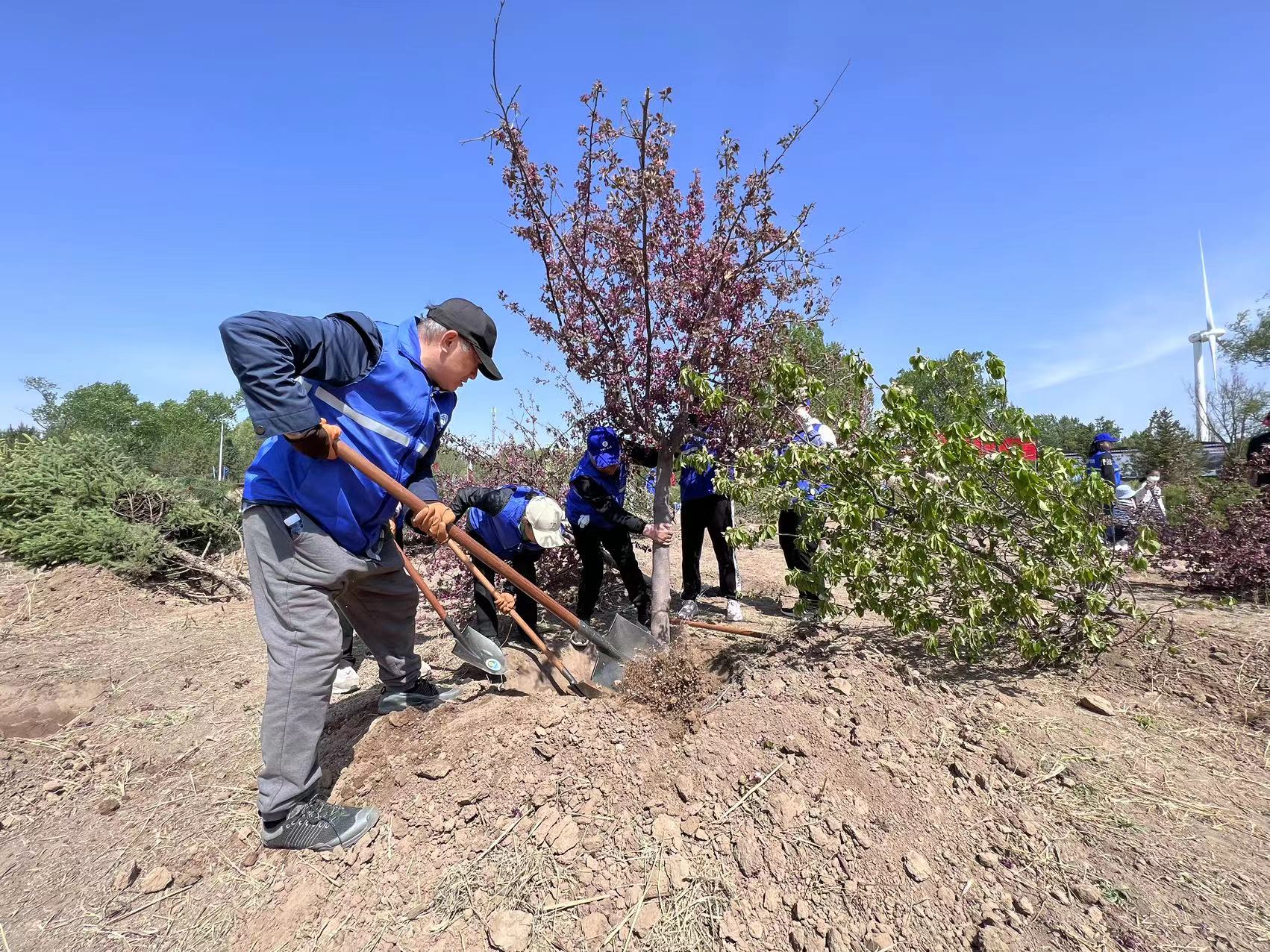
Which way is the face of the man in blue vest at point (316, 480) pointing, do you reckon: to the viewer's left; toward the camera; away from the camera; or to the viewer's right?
to the viewer's right

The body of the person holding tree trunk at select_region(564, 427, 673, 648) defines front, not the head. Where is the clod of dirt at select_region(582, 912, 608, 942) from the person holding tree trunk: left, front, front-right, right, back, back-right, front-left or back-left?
front-right

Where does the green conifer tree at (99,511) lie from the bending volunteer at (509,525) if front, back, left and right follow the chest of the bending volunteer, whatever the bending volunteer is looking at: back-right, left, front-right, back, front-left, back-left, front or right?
back

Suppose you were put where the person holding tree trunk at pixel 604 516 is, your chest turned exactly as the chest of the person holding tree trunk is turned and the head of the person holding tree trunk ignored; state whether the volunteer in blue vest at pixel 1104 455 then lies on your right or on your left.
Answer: on your left

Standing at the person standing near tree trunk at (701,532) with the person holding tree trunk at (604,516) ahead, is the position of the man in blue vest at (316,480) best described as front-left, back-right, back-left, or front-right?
front-left

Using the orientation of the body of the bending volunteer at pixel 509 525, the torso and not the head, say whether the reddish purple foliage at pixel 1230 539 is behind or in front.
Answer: in front

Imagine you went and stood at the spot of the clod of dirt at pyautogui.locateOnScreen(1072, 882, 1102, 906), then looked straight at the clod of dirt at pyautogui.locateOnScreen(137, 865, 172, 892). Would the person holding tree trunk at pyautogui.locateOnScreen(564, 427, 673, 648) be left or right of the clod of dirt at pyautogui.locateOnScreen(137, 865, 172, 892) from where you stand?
right

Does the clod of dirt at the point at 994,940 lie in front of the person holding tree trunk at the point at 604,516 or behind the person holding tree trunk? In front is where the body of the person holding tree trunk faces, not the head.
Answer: in front

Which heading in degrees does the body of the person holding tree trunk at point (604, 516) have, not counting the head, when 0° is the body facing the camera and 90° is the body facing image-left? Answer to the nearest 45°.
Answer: approximately 315°

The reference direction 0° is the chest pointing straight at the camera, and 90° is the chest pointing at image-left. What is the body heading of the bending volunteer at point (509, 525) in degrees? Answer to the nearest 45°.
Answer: approximately 315°

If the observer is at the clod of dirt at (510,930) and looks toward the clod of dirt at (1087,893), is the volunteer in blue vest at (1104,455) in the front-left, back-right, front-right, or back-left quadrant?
front-left

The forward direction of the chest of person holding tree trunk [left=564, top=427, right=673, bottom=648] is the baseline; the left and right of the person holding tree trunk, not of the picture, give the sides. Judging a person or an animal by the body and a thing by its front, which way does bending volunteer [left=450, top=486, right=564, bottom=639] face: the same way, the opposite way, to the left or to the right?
the same way

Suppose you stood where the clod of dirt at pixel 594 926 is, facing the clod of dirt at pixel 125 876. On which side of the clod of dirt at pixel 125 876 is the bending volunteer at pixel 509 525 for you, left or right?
right

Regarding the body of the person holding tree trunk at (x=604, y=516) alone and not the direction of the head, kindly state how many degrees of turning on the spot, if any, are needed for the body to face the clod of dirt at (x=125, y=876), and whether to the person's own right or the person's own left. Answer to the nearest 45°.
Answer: approximately 90° to the person's own right

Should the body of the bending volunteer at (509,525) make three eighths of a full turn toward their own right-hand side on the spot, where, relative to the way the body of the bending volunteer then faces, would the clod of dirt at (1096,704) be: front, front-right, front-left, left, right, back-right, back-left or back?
back-left

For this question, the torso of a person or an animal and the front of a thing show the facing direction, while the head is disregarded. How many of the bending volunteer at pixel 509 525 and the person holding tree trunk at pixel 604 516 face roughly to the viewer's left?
0
